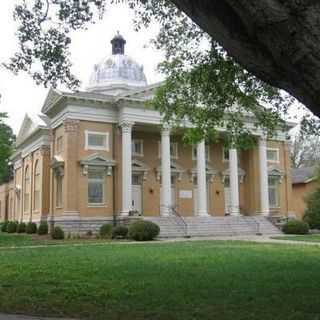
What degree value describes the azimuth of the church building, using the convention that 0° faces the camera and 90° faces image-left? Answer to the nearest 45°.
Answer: approximately 315°

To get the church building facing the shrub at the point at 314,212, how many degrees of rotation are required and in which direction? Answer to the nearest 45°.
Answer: approximately 45° to its left

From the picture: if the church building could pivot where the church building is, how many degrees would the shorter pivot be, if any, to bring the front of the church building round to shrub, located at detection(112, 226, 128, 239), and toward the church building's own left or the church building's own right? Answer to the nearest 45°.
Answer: approximately 45° to the church building's own right

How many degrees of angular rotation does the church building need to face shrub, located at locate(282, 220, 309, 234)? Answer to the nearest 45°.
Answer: approximately 45° to its left
